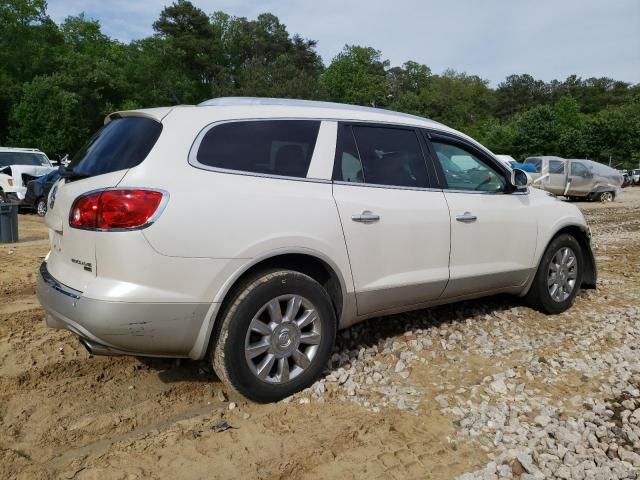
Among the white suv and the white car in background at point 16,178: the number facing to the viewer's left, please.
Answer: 0

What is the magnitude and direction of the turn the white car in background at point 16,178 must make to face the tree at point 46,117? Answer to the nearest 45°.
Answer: approximately 135° to its left

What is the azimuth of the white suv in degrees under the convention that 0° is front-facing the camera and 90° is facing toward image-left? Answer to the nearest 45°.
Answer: approximately 225°

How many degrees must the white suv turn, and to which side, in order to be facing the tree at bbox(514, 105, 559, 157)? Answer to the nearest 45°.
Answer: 0° — it already faces it

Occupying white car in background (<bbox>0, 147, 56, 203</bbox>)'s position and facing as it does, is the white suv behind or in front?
in front

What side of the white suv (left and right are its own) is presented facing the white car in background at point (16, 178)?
left

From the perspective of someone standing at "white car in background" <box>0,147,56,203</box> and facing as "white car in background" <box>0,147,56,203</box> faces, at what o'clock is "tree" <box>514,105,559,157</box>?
The tree is roughly at 10 o'clock from the white car in background.

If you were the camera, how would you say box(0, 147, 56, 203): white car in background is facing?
facing the viewer and to the right of the viewer
